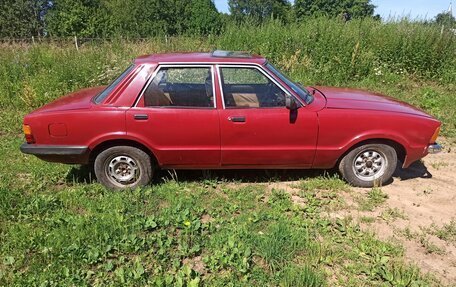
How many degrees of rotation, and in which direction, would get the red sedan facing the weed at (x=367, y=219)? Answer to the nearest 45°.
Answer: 0° — it already faces it

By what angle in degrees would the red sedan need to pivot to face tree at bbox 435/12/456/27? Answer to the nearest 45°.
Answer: approximately 45° to its left

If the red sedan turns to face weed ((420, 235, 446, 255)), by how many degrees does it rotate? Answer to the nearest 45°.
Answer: approximately 45° to its right

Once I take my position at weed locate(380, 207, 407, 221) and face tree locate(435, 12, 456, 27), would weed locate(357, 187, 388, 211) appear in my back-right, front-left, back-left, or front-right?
front-left

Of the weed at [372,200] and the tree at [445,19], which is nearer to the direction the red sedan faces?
the weed

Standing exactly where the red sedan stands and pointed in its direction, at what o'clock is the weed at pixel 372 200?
The weed is roughly at 12 o'clock from the red sedan.

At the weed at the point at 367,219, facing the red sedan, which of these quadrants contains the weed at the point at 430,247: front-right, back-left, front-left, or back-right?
back-left

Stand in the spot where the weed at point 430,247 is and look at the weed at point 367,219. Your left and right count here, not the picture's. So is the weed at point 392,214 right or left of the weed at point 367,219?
right

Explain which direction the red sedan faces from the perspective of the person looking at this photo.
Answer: facing to the right of the viewer

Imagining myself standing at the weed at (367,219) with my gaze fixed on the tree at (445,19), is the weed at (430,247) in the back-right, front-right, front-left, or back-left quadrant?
back-right

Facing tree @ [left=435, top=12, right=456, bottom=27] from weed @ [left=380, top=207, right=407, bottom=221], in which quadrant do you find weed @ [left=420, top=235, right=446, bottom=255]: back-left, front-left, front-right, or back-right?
back-right
